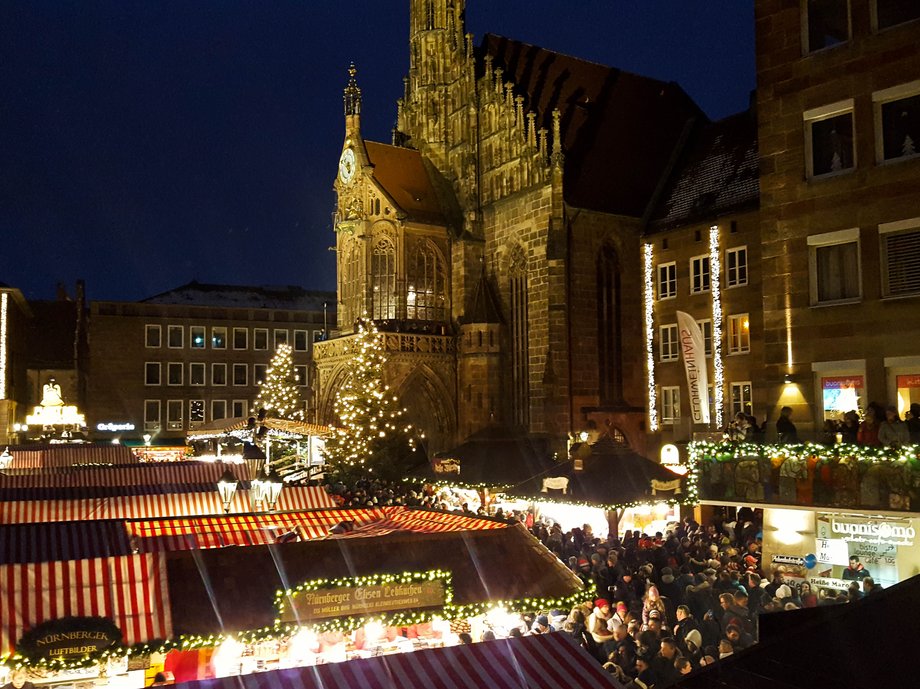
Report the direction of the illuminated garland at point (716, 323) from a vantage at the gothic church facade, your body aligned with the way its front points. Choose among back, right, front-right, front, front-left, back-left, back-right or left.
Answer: left

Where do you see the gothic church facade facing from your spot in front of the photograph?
facing the viewer and to the left of the viewer

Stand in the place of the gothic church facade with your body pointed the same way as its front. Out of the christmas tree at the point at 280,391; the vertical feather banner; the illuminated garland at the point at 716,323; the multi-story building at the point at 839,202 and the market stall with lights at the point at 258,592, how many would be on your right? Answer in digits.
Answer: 1

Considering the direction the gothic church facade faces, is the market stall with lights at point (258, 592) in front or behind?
in front

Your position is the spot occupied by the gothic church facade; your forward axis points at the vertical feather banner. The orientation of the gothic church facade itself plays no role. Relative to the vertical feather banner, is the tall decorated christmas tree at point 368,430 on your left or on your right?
right

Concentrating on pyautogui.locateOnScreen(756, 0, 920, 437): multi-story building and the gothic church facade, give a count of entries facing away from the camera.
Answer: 0

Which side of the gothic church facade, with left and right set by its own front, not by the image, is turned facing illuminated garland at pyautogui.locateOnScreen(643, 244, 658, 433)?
left

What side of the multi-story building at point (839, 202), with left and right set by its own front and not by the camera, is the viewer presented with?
front
